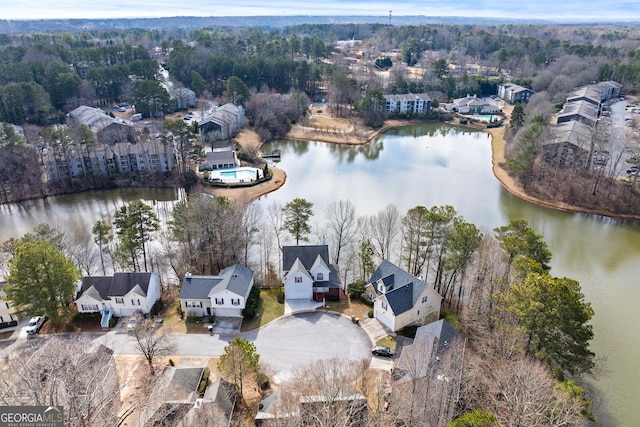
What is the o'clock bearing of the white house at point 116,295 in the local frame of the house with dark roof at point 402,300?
The white house is roughly at 1 o'clock from the house with dark roof.

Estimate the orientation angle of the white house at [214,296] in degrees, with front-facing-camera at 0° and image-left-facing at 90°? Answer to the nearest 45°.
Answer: approximately 0°

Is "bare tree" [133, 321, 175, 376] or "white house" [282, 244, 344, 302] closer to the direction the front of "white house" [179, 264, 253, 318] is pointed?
the bare tree

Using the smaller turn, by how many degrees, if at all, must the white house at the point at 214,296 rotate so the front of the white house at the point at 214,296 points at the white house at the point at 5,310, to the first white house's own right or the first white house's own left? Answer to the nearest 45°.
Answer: approximately 90° to the first white house's own right

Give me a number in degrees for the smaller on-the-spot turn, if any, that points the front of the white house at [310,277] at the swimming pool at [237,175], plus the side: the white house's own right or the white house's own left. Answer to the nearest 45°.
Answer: approximately 180°

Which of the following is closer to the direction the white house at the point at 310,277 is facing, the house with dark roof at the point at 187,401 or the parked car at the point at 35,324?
the house with dark roof

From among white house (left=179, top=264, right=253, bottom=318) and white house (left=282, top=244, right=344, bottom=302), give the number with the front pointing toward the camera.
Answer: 2

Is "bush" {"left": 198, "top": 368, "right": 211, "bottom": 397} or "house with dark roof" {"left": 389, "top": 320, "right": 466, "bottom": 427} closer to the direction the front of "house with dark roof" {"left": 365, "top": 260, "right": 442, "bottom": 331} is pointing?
the bush

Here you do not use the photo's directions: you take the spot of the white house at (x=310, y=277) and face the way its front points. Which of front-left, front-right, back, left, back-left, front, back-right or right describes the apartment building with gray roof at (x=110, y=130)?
back-right

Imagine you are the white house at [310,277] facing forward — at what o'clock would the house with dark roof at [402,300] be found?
The house with dark roof is roughly at 10 o'clock from the white house.

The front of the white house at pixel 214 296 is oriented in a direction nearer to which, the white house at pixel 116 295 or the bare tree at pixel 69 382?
the bare tree

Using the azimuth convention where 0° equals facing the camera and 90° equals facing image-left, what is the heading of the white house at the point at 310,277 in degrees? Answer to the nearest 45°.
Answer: approximately 0°

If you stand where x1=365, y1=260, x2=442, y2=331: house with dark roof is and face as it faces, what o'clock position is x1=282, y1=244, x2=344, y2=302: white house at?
The white house is roughly at 2 o'clock from the house with dark roof.

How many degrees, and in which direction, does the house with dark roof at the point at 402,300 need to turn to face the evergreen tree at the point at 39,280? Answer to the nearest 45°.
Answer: approximately 45° to its right
